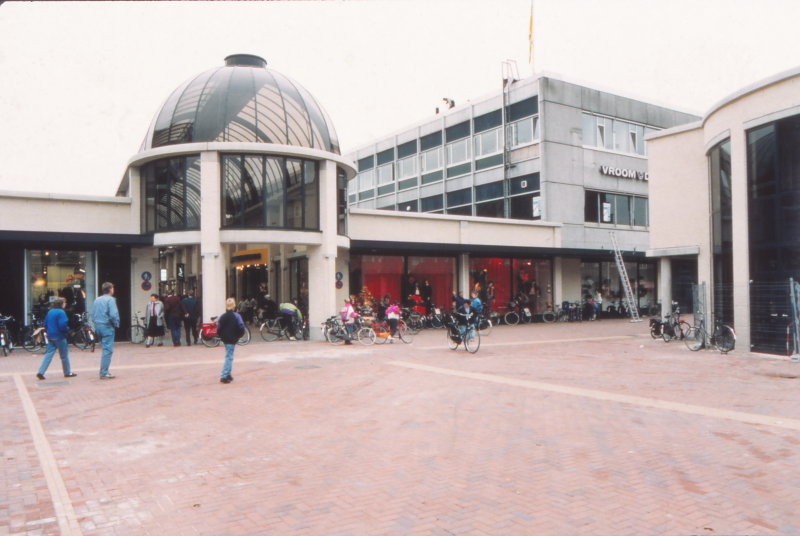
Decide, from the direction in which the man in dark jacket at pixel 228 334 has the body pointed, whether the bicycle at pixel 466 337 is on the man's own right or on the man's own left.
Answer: on the man's own right

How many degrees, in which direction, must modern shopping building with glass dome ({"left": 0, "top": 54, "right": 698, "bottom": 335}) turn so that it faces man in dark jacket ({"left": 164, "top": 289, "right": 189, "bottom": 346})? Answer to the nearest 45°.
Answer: approximately 45° to its right

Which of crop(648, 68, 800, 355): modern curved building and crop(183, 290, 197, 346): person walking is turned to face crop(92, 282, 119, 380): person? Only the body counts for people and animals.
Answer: the modern curved building

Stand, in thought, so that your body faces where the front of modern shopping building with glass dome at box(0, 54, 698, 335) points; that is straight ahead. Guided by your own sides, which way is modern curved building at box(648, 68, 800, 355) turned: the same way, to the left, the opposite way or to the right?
to the right

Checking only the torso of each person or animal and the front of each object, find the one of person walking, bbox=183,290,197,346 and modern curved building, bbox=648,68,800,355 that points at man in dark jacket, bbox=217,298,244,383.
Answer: the modern curved building

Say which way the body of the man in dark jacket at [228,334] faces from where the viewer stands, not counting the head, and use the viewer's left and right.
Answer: facing away from the viewer

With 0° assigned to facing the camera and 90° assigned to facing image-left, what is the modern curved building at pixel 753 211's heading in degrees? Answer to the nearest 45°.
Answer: approximately 45°

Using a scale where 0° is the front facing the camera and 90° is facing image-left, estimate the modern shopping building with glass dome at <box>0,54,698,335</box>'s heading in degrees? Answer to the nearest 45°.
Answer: approximately 0°

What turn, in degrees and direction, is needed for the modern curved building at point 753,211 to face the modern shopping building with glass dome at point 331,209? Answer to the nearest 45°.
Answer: approximately 45° to its right
